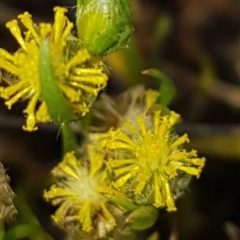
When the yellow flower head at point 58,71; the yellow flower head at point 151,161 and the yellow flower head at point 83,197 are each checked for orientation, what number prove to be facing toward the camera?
3

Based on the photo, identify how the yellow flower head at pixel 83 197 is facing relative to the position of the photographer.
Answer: facing the viewer

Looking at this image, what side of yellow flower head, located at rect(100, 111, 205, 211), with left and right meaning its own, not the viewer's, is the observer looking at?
front
